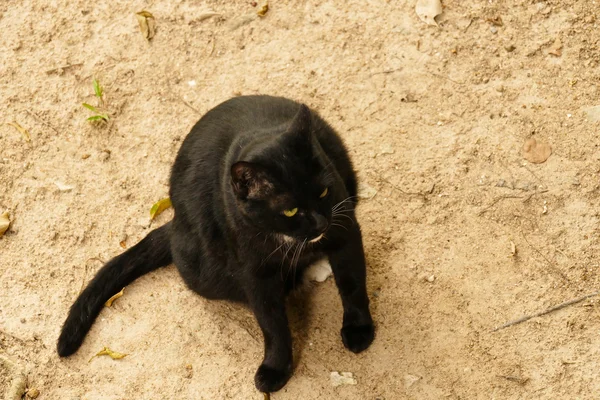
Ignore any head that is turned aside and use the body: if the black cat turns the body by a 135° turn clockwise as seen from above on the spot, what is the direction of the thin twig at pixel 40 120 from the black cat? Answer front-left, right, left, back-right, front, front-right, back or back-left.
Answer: front-right

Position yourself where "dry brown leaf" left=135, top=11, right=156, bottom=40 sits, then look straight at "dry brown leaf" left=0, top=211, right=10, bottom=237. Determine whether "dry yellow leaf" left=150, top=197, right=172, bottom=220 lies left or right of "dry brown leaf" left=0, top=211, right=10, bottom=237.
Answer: left

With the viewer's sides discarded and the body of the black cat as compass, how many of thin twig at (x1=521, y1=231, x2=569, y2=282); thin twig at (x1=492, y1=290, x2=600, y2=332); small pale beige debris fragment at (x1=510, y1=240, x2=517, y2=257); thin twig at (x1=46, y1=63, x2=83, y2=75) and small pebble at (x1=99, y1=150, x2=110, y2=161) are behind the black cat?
2

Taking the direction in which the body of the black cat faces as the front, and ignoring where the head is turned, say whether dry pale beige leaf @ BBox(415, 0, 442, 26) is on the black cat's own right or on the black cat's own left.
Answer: on the black cat's own left

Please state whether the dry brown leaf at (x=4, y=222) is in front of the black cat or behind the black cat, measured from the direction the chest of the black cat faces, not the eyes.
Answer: behind

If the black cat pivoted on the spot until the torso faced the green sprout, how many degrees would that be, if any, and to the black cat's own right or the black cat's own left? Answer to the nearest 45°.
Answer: approximately 180°

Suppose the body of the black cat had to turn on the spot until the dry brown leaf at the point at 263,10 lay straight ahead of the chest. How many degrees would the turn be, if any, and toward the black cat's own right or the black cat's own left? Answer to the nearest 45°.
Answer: approximately 135° to the black cat's own left

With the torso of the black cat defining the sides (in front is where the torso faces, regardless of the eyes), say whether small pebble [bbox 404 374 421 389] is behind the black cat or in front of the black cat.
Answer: in front

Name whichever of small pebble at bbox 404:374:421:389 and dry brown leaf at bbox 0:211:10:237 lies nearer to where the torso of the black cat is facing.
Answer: the small pebble

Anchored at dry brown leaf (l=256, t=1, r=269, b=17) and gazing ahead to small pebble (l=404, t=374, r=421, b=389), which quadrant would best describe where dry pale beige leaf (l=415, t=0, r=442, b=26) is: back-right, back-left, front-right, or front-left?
front-left

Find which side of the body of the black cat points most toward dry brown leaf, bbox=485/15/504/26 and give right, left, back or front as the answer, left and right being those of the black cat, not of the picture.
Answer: left

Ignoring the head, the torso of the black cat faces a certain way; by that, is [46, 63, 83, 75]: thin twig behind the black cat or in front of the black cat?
behind

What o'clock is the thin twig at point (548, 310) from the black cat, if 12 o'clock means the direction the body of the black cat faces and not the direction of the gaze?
The thin twig is roughly at 11 o'clock from the black cat.

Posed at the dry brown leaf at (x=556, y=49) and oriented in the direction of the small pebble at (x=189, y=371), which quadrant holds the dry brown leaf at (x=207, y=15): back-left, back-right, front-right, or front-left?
front-right

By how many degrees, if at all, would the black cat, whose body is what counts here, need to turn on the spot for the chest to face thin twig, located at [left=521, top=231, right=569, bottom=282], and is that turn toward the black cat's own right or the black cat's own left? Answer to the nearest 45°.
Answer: approximately 45° to the black cat's own left

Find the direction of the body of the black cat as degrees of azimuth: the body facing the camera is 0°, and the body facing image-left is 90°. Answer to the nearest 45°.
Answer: approximately 315°
